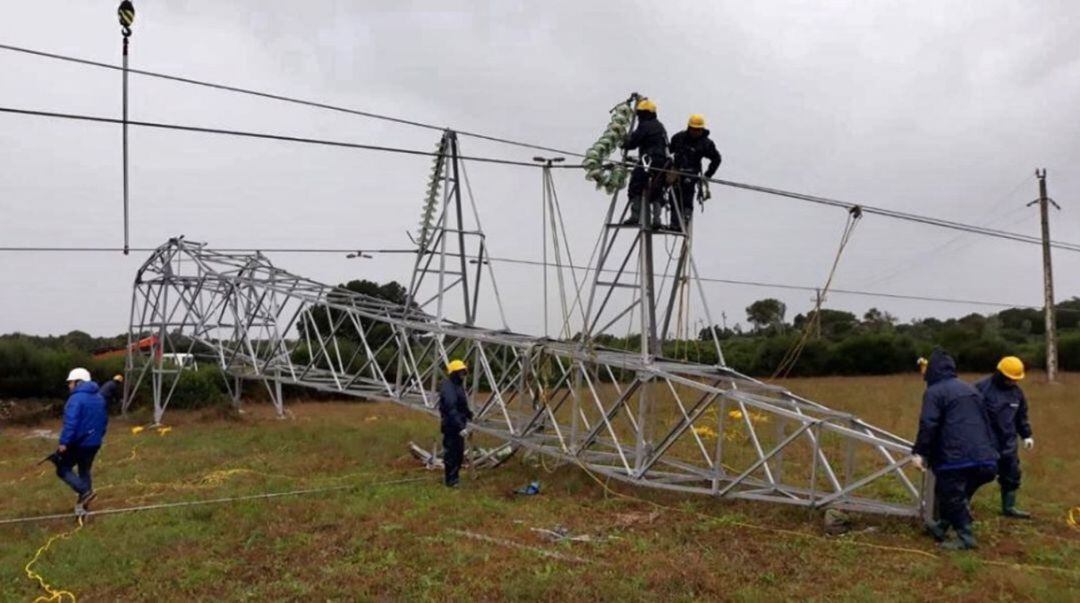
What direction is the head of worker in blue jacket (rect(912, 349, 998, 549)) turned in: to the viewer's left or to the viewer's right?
to the viewer's left

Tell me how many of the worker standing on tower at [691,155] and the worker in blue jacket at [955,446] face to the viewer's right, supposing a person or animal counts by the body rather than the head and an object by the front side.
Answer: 0

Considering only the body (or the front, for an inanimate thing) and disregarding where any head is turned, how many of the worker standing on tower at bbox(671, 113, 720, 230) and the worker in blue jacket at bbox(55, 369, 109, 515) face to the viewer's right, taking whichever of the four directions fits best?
0

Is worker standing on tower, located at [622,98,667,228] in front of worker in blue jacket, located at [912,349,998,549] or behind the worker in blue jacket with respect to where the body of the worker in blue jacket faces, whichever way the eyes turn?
in front

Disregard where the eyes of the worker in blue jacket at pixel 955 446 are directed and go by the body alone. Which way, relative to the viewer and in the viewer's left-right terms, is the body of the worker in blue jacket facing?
facing away from the viewer and to the left of the viewer

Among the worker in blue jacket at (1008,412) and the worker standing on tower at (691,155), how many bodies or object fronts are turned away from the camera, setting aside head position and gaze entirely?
0

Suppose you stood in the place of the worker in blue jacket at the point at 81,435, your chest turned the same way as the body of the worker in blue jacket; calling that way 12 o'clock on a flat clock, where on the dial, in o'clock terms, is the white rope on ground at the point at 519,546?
The white rope on ground is roughly at 6 o'clock from the worker in blue jacket.

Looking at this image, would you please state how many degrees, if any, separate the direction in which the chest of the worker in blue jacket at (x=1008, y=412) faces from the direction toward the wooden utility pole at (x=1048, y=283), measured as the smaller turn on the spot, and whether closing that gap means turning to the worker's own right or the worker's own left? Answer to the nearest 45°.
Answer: approximately 135° to the worker's own left
